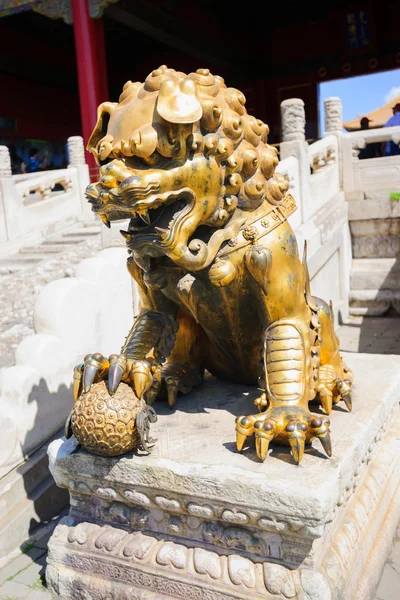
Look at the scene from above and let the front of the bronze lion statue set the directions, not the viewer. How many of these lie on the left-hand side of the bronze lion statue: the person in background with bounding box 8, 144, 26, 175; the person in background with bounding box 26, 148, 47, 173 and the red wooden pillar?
0

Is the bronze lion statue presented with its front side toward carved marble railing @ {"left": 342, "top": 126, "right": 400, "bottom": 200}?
no

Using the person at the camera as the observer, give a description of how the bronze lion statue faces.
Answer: facing the viewer and to the left of the viewer

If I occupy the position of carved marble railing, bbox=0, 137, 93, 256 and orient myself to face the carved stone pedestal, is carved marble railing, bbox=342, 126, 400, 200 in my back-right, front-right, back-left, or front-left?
front-left

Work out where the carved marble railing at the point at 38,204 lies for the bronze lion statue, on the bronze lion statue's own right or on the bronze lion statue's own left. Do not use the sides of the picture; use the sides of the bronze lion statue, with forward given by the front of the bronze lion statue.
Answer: on the bronze lion statue's own right

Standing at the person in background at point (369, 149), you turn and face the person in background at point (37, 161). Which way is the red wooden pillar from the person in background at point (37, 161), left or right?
left

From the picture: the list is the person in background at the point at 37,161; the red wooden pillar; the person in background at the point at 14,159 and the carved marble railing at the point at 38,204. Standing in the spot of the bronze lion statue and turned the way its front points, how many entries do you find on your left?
0

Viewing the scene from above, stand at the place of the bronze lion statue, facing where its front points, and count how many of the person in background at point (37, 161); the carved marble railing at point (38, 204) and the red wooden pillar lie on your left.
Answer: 0

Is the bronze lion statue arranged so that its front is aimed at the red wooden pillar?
no

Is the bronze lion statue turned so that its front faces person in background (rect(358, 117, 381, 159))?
no

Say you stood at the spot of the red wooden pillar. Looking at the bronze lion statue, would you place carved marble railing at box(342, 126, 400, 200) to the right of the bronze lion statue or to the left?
left

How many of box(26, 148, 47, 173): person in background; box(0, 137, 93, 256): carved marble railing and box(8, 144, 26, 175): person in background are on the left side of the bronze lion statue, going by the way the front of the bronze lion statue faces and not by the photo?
0

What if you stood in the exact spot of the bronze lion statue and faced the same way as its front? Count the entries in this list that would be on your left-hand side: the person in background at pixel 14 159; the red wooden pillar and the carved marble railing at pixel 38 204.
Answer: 0

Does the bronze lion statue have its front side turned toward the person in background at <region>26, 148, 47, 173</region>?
no
